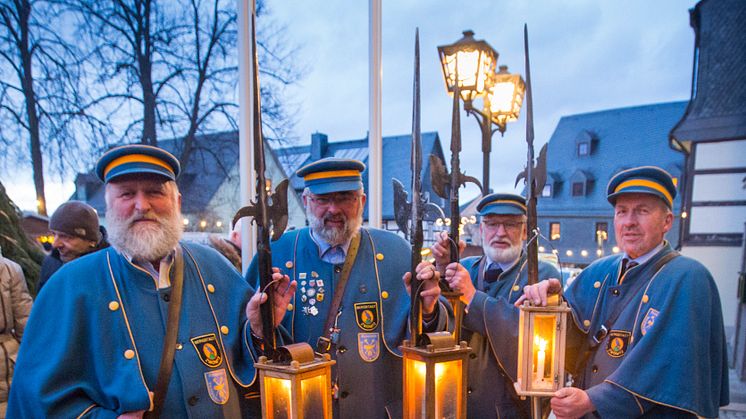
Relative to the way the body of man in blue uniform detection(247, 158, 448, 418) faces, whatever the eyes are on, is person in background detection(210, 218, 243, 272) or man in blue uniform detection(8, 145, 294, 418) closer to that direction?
the man in blue uniform

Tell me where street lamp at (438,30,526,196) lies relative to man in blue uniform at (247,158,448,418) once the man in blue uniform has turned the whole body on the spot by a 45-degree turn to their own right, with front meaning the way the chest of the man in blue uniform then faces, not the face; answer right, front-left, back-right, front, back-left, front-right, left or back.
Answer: back

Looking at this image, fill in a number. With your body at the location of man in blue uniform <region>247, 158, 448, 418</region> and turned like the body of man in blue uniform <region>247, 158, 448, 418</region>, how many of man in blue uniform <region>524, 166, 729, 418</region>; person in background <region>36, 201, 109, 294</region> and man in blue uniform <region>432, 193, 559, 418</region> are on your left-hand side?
2

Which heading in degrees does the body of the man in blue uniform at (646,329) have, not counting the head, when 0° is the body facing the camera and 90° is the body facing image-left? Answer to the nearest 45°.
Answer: approximately 45°

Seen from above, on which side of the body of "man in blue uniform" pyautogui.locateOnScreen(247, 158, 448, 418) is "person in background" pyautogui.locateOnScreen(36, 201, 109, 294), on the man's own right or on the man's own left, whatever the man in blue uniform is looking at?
on the man's own right

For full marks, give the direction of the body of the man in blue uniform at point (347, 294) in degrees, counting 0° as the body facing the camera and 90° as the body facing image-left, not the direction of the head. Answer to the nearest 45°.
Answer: approximately 0°

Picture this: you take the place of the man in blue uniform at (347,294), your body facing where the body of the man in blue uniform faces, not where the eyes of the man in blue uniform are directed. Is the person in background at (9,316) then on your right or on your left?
on your right

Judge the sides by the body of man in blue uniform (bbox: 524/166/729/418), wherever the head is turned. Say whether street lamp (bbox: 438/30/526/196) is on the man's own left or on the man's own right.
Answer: on the man's own right
